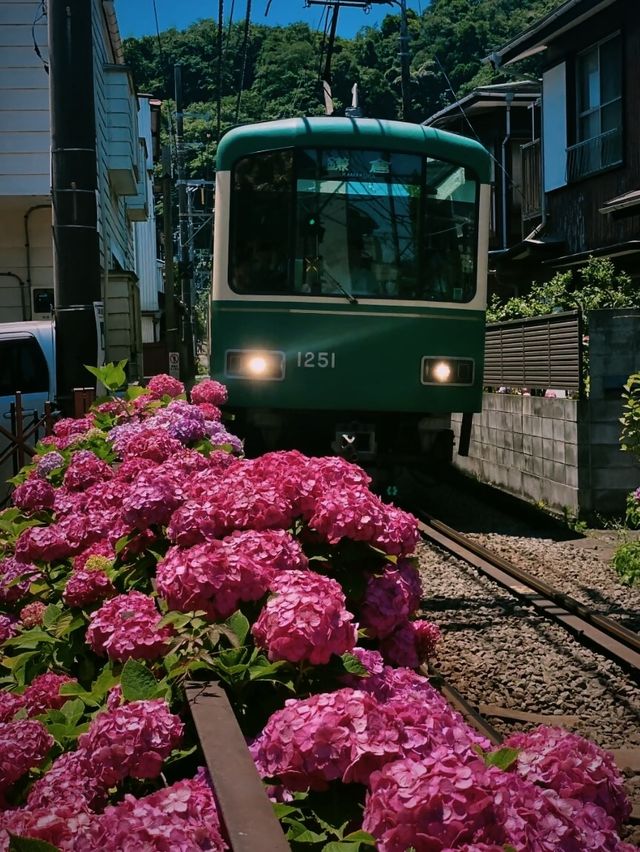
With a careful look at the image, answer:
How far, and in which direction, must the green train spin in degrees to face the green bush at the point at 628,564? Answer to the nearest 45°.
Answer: approximately 45° to its left

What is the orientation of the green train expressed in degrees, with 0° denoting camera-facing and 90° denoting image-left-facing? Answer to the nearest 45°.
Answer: approximately 0°
